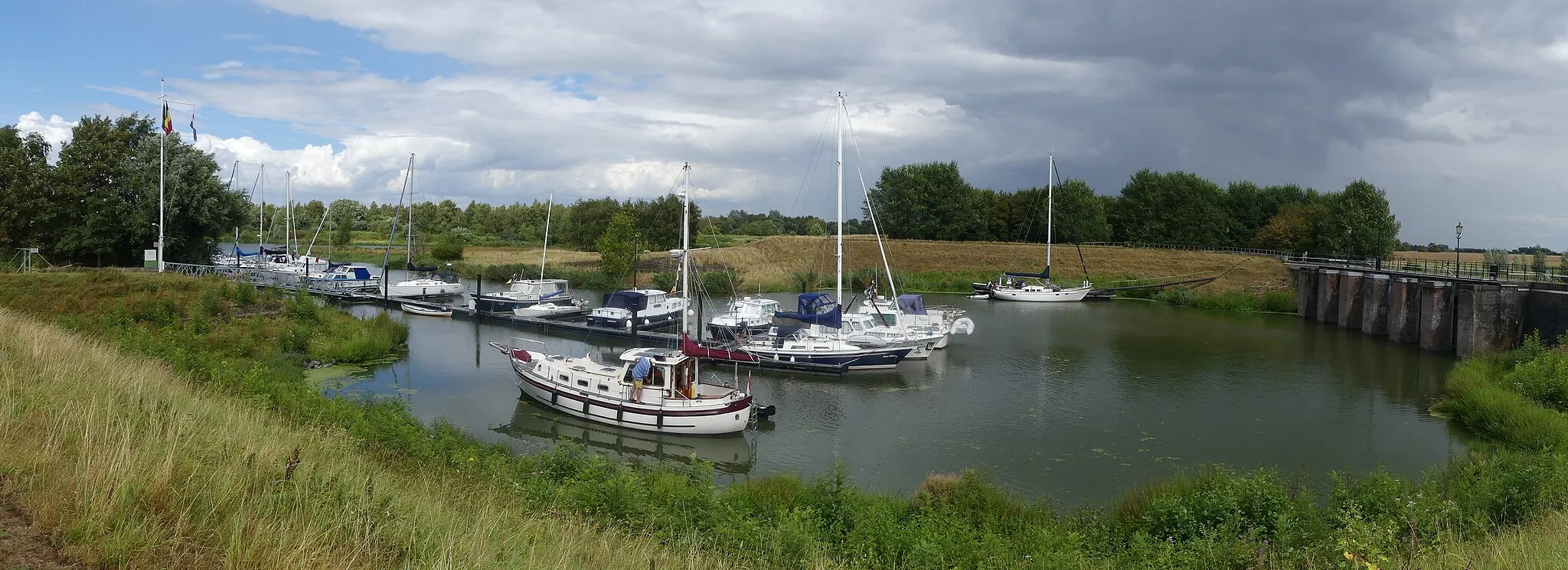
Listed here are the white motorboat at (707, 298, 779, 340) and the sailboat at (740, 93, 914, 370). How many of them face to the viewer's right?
1

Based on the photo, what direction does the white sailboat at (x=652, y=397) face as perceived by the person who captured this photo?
facing away from the viewer and to the left of the viewer

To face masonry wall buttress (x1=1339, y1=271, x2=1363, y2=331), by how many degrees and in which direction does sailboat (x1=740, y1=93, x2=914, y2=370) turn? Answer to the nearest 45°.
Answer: approximately 45° to its left

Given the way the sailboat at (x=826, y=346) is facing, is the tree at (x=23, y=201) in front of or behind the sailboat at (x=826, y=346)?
behind

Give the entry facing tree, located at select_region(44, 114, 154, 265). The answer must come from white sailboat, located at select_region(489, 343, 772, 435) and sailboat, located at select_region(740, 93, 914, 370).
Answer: the white sailboat

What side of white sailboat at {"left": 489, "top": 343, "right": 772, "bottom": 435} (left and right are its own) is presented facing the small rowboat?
front

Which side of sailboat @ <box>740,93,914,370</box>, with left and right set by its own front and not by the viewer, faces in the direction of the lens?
right

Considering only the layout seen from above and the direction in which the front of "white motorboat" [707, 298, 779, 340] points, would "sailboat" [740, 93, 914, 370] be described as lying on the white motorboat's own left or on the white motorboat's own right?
on the white motorboat's own left

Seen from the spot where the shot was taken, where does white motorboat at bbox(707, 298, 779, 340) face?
facing the viewer and to the left of the viewer

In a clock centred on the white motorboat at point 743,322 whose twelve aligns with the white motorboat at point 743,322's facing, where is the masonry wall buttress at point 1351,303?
The masonry wall buttress is roughly at 7 o'clock from the white motorboat.

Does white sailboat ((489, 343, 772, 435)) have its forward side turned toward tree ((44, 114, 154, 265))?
yes

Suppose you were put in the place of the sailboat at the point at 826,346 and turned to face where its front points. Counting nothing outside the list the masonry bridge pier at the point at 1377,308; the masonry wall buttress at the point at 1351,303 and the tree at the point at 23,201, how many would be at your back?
1

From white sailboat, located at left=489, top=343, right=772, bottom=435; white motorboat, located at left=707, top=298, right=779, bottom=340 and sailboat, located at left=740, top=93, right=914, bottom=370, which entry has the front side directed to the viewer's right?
the sailboat, located at left=740, top=93, right=914, bottom=370

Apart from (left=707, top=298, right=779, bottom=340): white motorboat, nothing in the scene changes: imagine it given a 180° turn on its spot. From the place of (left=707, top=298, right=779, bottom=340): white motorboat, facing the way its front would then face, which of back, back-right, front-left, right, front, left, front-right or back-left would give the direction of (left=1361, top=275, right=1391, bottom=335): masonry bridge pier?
front-right

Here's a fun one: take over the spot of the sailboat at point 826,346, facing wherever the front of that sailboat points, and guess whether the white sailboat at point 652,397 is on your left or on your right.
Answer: on your right
